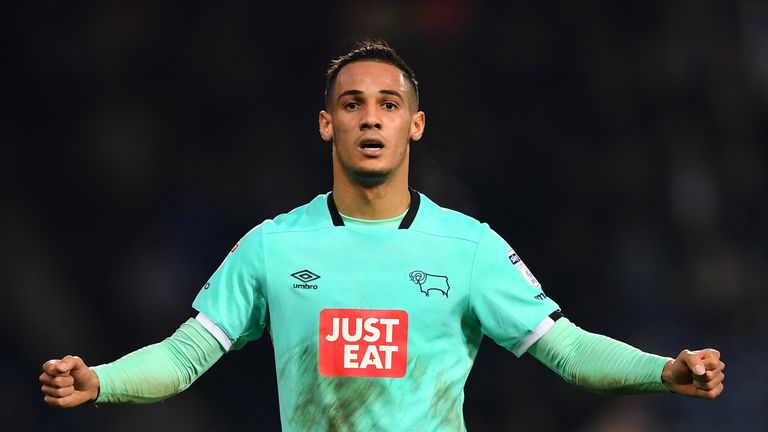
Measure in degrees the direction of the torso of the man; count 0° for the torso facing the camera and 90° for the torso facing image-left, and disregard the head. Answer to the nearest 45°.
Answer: approximately 0°
